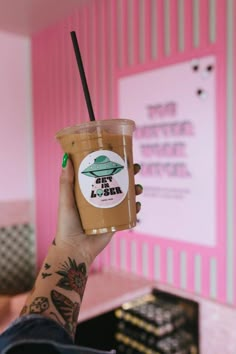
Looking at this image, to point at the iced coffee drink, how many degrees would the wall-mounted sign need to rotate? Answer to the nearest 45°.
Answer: approximately 45° to its left
